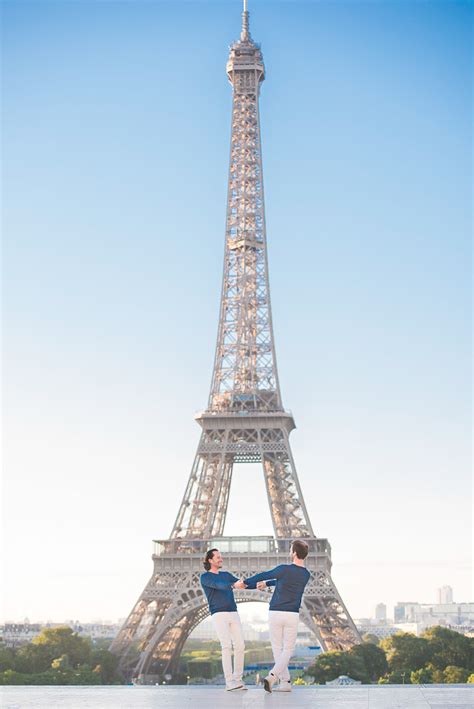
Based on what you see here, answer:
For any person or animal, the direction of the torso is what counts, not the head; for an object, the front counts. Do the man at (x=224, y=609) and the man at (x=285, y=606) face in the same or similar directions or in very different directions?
very different directions

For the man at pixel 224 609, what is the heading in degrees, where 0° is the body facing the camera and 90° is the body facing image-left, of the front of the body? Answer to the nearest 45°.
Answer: approximately 315°

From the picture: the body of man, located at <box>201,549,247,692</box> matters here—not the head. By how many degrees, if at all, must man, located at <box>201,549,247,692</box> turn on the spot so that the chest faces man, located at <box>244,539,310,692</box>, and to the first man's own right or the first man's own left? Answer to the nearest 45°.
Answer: approximately 45° to the first man's own left

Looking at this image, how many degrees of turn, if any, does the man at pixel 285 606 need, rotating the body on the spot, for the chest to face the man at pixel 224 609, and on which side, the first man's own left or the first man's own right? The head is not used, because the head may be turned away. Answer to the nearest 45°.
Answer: approximately 45° to the first man's own left

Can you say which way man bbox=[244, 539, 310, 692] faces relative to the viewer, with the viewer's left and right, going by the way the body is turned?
facing away from the viewer and to the left of the viewer
